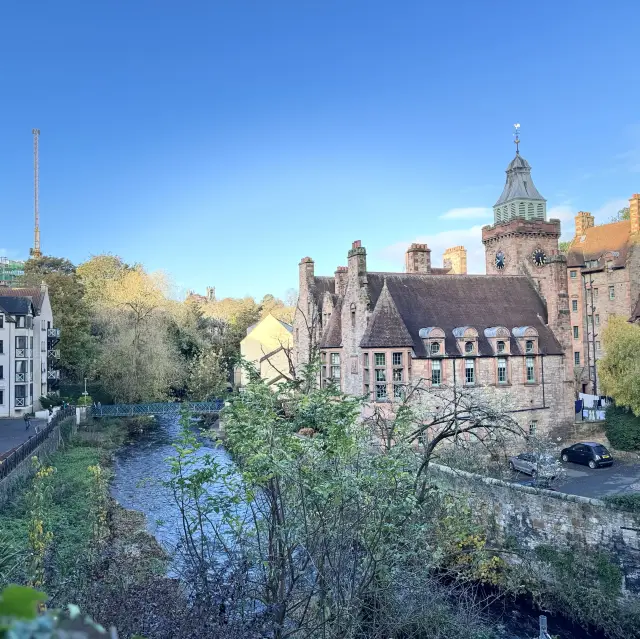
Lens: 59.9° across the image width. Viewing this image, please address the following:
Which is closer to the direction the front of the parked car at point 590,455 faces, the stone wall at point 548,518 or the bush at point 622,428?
the bush

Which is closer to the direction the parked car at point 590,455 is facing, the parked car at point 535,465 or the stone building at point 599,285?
the stone building

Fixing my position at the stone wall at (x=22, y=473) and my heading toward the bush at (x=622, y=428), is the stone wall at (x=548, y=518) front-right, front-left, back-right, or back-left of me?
front-right

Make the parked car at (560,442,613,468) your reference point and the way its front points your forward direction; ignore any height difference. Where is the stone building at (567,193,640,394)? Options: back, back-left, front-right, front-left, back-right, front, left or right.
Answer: front-right

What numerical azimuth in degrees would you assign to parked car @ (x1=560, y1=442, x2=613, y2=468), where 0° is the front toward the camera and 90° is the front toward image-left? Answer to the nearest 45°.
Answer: approximately 135°

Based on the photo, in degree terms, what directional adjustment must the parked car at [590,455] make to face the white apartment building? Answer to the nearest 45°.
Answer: approximately 45° to its left
